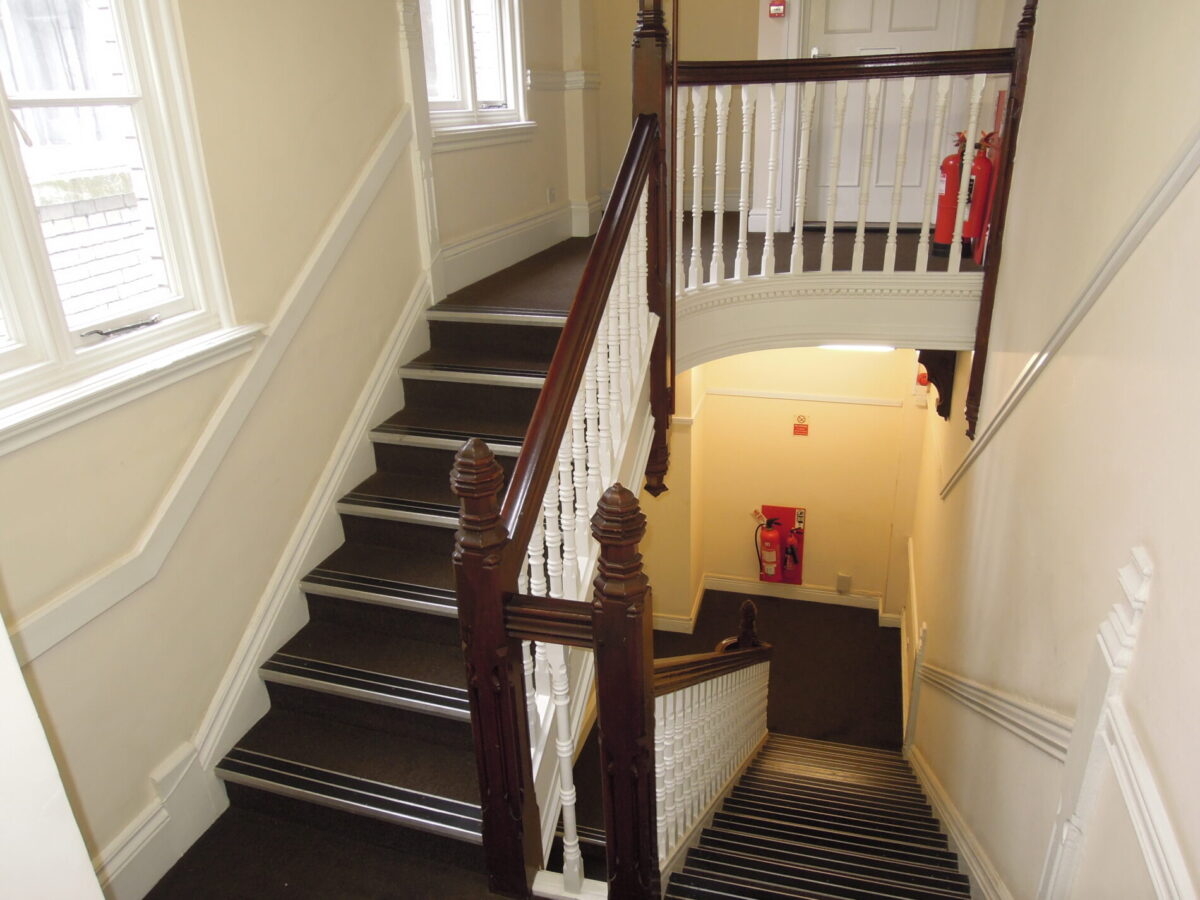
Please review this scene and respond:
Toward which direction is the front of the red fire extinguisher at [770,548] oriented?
toward the camera

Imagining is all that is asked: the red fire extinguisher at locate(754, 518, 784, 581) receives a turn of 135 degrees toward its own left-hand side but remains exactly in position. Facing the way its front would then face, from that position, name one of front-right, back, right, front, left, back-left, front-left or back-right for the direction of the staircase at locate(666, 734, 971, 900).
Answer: back-right

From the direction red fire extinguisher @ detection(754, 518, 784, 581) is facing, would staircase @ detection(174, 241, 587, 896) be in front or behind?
in front

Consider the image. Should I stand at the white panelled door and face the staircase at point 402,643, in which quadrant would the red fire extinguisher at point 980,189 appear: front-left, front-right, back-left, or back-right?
front-left
